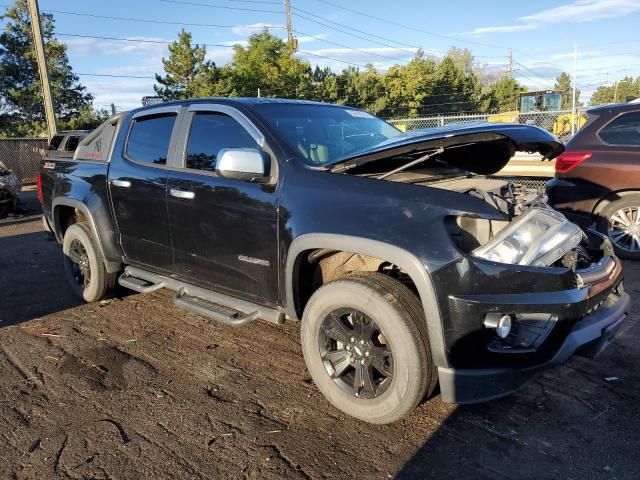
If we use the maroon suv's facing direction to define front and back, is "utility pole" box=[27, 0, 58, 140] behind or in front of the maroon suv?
behind

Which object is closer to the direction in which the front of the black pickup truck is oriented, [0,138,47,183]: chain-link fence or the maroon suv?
the maroon suv

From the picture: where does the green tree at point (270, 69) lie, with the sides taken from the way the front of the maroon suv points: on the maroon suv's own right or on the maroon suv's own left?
on the maroon suv's own left

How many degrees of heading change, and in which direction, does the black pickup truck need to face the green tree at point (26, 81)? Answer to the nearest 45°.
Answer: approximately 180°

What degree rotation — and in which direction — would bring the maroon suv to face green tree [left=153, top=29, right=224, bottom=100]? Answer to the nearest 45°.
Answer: approximately 135° to its left

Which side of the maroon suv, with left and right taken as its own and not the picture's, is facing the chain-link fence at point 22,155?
back

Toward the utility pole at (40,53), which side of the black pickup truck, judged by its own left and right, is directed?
back

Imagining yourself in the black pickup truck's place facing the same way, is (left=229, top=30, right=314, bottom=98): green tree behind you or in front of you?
behind

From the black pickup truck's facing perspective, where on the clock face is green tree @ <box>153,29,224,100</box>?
The green tree is roughly at 7 o'clock from the black pickup truck.

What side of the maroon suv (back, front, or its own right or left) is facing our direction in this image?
right

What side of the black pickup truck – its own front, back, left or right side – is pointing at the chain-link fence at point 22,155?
back
